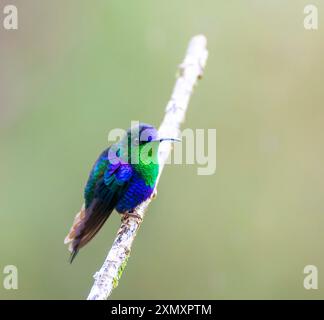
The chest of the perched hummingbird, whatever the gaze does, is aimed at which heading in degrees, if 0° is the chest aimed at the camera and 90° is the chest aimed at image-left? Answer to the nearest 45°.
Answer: approximately 270°
